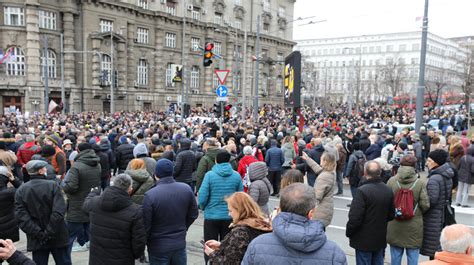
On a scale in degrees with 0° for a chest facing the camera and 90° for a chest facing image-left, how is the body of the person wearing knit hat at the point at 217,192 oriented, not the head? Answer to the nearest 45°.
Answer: approximately 180°

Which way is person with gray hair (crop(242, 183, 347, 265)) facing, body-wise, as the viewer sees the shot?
away from the camera

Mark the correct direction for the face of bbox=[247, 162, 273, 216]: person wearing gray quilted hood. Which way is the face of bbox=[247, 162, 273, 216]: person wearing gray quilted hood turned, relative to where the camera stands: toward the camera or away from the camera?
away from the camera

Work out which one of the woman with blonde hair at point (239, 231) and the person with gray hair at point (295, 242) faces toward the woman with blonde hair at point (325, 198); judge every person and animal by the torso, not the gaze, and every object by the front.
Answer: the person with gray hair

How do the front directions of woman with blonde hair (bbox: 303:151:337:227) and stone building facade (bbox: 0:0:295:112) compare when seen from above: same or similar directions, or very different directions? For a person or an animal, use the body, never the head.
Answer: very different directions

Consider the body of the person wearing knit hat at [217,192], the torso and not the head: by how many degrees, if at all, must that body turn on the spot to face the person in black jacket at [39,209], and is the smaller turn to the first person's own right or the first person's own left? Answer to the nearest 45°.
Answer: approximately 90° to the first person's own left

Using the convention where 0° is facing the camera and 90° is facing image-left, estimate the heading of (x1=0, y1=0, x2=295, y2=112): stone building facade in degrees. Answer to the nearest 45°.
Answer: approximately 315°

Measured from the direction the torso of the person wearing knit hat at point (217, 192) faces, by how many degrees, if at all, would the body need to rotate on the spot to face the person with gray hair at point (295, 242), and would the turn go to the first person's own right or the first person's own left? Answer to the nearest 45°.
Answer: approximately 180°

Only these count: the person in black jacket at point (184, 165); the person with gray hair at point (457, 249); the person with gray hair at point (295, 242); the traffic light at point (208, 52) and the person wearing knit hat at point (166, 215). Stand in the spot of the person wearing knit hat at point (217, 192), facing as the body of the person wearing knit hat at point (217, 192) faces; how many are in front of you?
2

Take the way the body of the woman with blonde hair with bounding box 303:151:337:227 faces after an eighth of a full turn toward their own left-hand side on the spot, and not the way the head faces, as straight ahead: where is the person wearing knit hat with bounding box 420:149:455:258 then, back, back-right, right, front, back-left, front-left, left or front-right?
back-left
